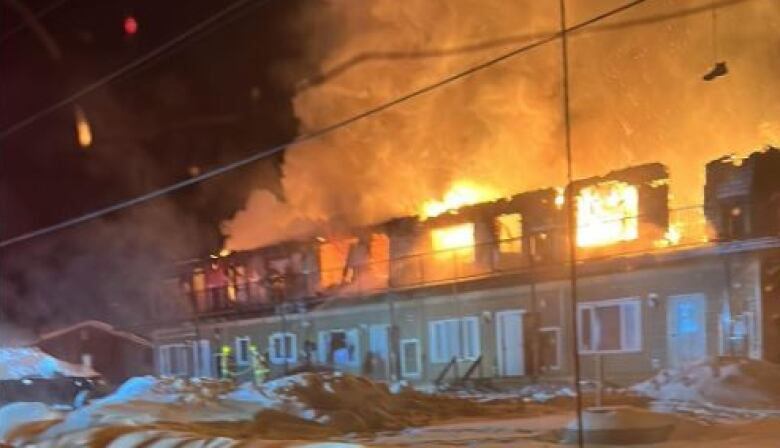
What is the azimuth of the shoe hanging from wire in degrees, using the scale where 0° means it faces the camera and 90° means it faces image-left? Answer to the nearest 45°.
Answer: approximately 90°

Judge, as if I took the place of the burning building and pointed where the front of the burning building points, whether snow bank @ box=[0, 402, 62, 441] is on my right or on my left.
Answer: on my right
